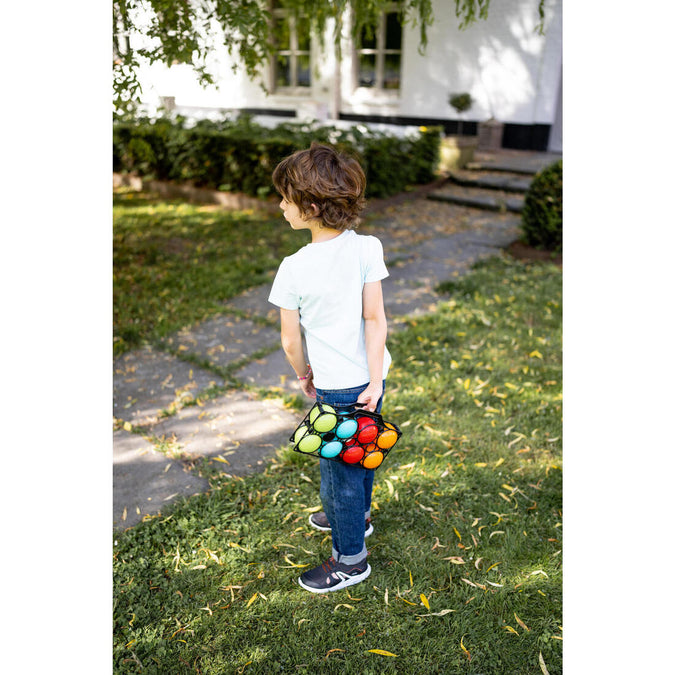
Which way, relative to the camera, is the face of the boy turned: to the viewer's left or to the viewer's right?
to the viewer's left

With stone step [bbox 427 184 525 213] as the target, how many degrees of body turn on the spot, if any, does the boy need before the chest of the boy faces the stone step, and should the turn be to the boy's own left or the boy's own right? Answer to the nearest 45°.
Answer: approximately 45° to the boy's own right

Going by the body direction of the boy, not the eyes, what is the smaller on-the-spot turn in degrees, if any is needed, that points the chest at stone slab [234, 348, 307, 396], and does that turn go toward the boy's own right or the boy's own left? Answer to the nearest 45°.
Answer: approximately 45° to the boy's own right

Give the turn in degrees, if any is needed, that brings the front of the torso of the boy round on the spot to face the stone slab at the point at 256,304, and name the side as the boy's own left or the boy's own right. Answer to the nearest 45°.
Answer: approximately 45° to the boy's own right

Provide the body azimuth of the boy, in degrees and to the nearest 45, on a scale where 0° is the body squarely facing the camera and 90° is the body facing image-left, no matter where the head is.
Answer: approximately 135°
